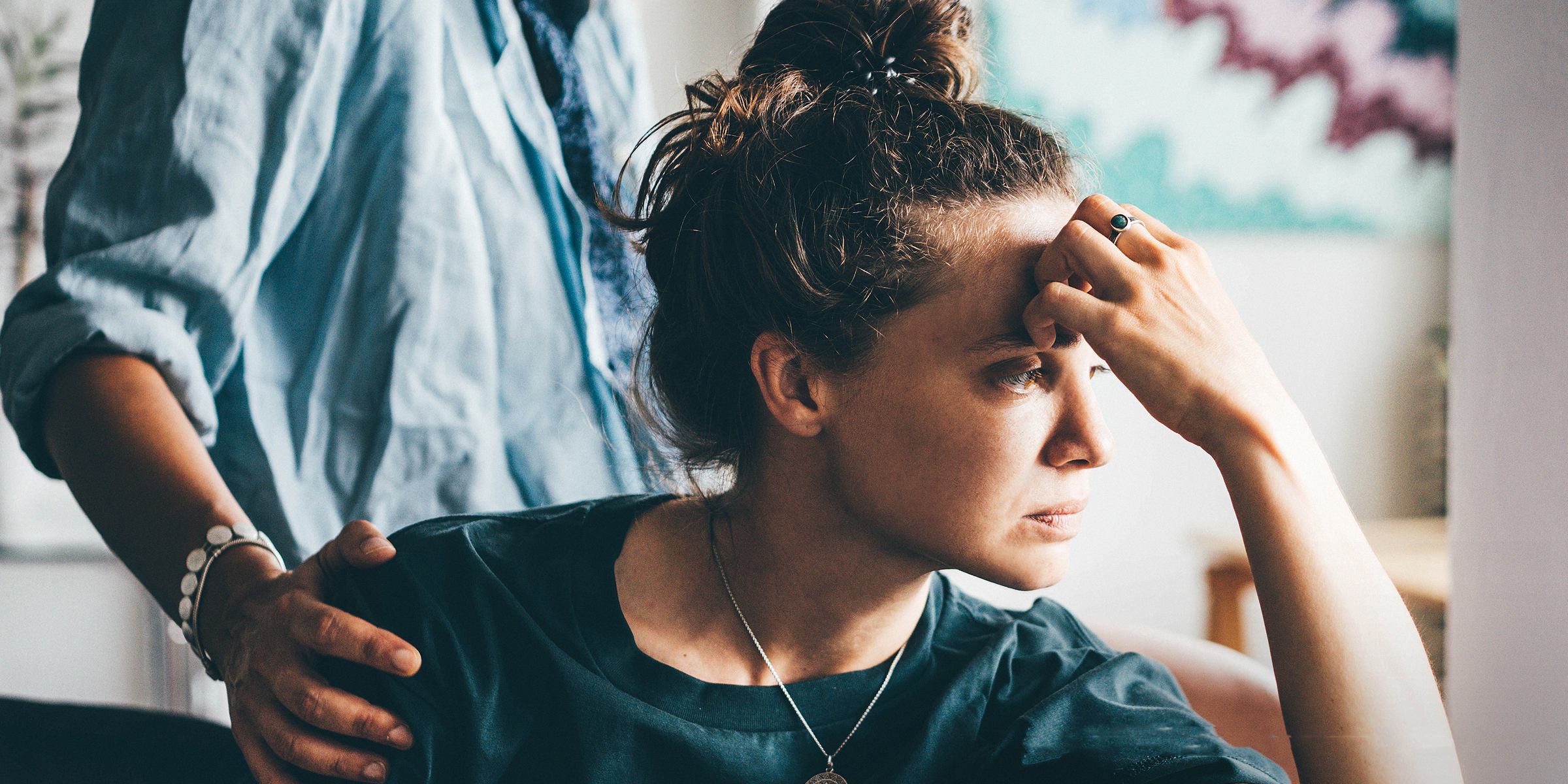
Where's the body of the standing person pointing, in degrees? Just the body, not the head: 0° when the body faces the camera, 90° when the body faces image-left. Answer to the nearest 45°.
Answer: approximately 315°
